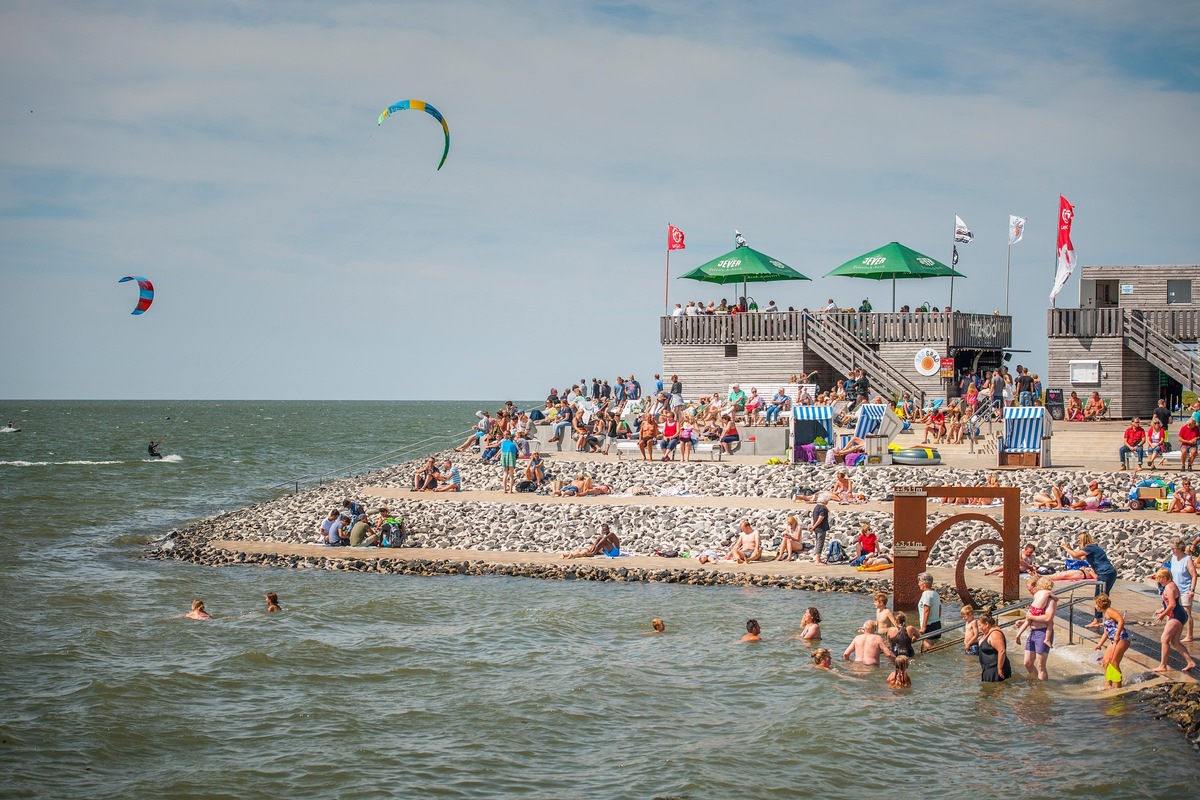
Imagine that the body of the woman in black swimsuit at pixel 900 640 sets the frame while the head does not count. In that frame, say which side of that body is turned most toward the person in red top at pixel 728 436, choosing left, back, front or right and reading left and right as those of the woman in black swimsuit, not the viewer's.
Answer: front

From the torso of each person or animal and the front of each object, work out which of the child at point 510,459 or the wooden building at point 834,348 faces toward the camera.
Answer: the wooden building

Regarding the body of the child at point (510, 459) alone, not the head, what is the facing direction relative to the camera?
away from the camera

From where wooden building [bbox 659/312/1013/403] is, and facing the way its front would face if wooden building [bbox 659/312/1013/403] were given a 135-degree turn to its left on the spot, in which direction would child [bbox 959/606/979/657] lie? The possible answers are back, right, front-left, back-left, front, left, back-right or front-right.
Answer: back-right

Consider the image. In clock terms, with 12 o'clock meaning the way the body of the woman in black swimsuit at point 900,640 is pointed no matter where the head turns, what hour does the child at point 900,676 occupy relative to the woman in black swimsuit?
The child is roughly at 6 o'clock from the woman in black swimsuit.

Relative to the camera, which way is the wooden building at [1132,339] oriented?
toward the camera

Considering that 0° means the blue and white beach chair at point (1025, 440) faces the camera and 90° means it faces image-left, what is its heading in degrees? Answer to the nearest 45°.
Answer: approximately 0°

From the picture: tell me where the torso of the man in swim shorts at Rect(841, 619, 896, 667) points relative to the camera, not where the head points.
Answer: away from the camera

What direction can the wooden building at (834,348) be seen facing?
toward the camera

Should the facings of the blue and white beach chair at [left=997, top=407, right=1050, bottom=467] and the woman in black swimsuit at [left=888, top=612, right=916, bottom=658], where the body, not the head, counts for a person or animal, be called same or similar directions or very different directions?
very different directions

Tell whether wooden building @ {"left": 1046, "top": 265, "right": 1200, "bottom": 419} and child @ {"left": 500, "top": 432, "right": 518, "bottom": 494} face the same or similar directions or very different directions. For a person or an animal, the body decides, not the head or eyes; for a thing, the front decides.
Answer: very different directions

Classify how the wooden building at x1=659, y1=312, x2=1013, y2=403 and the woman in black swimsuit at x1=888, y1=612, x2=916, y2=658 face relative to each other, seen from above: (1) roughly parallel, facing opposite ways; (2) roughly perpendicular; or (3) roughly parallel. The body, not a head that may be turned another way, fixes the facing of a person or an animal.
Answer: roughly parallel, facing opposite ways

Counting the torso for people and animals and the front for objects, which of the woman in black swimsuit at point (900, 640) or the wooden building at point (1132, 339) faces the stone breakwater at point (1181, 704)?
the wooden building

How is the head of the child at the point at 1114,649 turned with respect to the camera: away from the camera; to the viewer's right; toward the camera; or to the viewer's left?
to the viewer's left
